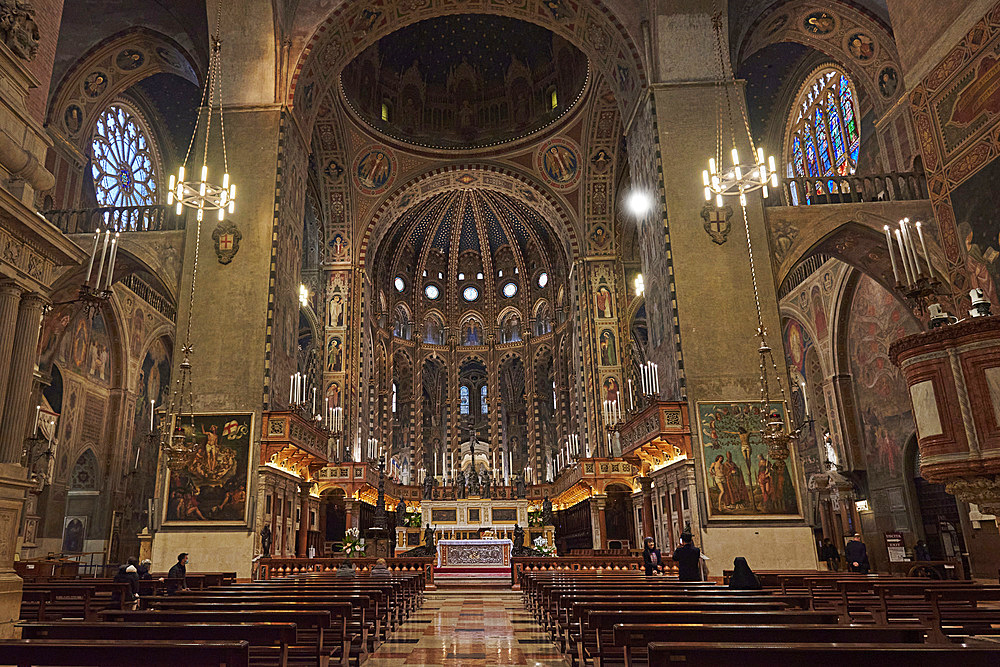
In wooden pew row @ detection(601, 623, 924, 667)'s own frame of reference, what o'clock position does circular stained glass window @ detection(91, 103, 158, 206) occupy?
The circular stained glass window is roughly at 10 o'clock from the wooden pew row.

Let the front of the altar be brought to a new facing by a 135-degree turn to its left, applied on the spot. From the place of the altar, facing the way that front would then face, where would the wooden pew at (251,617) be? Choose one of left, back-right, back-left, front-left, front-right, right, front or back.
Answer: back-right

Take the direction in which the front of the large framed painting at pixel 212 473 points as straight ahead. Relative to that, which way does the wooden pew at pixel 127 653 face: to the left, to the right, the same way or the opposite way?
the opposite way

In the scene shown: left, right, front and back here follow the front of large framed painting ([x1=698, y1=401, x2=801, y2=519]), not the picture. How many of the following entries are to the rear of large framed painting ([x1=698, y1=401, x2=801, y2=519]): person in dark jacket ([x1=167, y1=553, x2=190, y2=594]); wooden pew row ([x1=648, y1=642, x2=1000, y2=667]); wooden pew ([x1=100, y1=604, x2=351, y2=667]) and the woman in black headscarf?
0

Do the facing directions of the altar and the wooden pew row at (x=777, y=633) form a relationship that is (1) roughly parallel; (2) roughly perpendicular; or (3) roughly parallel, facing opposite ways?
roughly parallel, facing opposite ways

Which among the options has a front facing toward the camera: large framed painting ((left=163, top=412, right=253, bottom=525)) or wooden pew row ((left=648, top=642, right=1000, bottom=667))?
the large framed painting

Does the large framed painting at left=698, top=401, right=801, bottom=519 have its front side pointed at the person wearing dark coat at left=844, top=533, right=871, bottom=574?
no

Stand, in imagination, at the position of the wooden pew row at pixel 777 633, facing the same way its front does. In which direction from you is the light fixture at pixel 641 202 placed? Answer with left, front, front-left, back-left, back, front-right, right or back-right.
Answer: front

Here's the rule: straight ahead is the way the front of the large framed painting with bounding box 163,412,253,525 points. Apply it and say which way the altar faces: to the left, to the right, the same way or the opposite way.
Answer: the same way

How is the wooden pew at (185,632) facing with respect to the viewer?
away from the camera

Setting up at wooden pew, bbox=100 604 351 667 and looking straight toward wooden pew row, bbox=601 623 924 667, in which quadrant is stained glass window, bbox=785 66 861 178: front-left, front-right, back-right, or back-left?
front-left

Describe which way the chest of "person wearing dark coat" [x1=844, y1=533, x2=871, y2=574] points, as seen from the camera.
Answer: away from the camera

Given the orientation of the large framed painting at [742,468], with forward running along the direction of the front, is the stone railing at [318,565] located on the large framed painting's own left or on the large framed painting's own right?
on the large framed painting's own right

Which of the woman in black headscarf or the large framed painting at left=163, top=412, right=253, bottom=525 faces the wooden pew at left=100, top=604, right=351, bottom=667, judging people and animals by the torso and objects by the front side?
the large framed painting

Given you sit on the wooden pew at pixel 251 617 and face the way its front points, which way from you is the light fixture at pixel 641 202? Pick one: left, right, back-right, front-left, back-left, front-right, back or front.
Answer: front-right

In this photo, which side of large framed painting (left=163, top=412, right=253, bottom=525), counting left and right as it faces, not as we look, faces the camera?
front

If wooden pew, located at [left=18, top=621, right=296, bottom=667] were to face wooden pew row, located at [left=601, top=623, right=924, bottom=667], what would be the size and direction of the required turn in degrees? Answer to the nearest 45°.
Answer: approximately 135° to its right

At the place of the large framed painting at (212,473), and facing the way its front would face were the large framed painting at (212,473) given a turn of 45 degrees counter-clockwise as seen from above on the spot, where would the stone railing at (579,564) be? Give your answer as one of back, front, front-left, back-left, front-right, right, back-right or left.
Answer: front-left

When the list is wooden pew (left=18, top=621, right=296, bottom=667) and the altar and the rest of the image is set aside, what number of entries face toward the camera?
1
